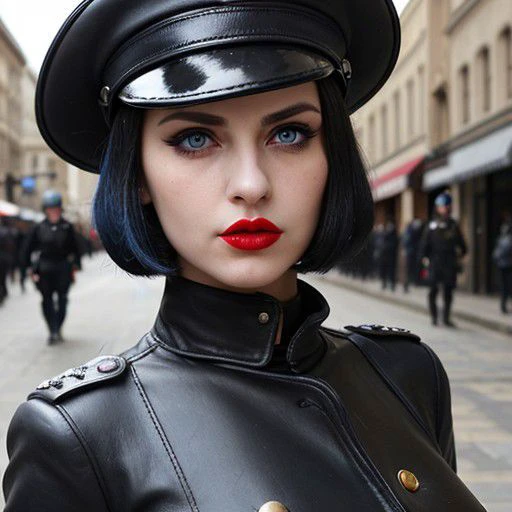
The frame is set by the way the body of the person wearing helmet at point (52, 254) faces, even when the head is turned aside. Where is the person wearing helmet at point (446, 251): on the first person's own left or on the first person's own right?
on the first person's own left

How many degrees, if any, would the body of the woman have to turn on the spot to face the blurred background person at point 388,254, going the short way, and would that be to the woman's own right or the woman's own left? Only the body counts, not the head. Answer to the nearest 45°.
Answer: approximately 135° to the woman's own left

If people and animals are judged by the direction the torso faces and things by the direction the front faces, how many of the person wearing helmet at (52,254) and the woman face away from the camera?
0

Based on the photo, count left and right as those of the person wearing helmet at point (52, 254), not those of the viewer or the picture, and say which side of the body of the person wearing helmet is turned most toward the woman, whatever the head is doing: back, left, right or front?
front

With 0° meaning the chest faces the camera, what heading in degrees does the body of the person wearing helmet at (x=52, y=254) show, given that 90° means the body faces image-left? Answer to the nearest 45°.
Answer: approximately 0°
